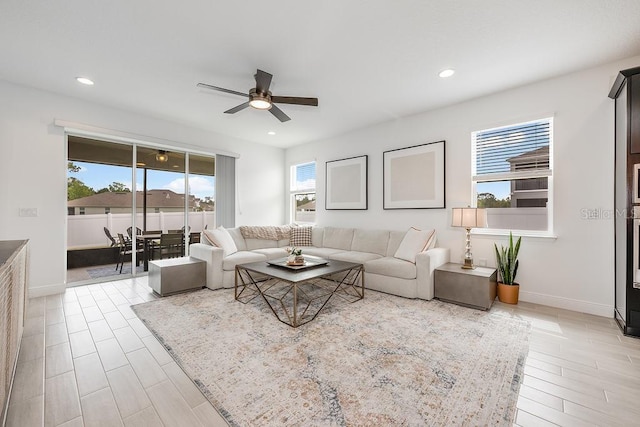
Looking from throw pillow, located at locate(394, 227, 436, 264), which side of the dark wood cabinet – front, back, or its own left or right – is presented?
right

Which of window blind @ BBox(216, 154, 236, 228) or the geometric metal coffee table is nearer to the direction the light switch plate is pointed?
the geometric metal coffee table

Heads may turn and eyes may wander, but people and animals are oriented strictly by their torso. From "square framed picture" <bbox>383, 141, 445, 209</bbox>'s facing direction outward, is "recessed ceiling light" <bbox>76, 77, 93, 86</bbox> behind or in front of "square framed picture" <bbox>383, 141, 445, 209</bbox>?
in front

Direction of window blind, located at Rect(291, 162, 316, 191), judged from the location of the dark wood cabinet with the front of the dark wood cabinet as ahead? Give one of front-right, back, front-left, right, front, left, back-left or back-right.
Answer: right

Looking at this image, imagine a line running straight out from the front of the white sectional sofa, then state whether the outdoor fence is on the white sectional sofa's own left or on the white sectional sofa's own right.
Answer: on the white sectional sofa's own right

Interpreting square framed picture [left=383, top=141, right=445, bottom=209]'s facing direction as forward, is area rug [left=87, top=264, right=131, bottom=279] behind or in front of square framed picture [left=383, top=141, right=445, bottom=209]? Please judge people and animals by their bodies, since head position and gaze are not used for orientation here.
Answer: in front

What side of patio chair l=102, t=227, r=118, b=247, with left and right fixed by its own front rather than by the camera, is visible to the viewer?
right

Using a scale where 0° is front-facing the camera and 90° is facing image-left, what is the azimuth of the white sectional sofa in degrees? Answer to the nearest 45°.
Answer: approximately 0°
